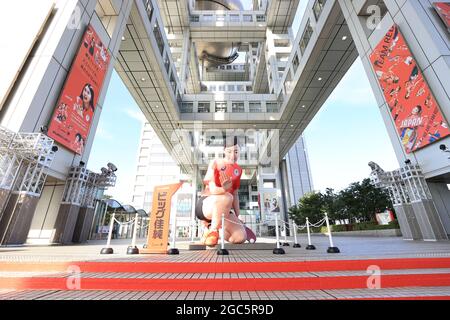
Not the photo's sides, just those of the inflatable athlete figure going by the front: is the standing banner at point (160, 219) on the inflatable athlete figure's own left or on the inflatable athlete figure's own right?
on the inflatable athlete figure's own right

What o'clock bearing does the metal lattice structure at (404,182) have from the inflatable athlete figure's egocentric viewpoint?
The metal lattice structure is roughly at 10 o'clock from the inflatable athlete figure.

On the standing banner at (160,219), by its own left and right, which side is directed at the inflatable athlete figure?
left

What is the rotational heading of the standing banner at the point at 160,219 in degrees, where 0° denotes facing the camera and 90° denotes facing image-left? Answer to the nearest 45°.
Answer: approximately 0°

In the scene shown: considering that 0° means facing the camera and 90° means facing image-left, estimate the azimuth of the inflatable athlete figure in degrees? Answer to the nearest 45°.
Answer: approximately 315°

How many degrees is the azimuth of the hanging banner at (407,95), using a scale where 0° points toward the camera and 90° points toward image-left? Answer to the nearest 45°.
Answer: approximately 45°

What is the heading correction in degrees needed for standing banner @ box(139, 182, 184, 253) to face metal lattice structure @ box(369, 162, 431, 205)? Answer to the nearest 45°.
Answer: approximately 90° to its left

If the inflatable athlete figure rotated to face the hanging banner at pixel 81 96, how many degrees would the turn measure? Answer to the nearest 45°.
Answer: approximately 135° to its right
